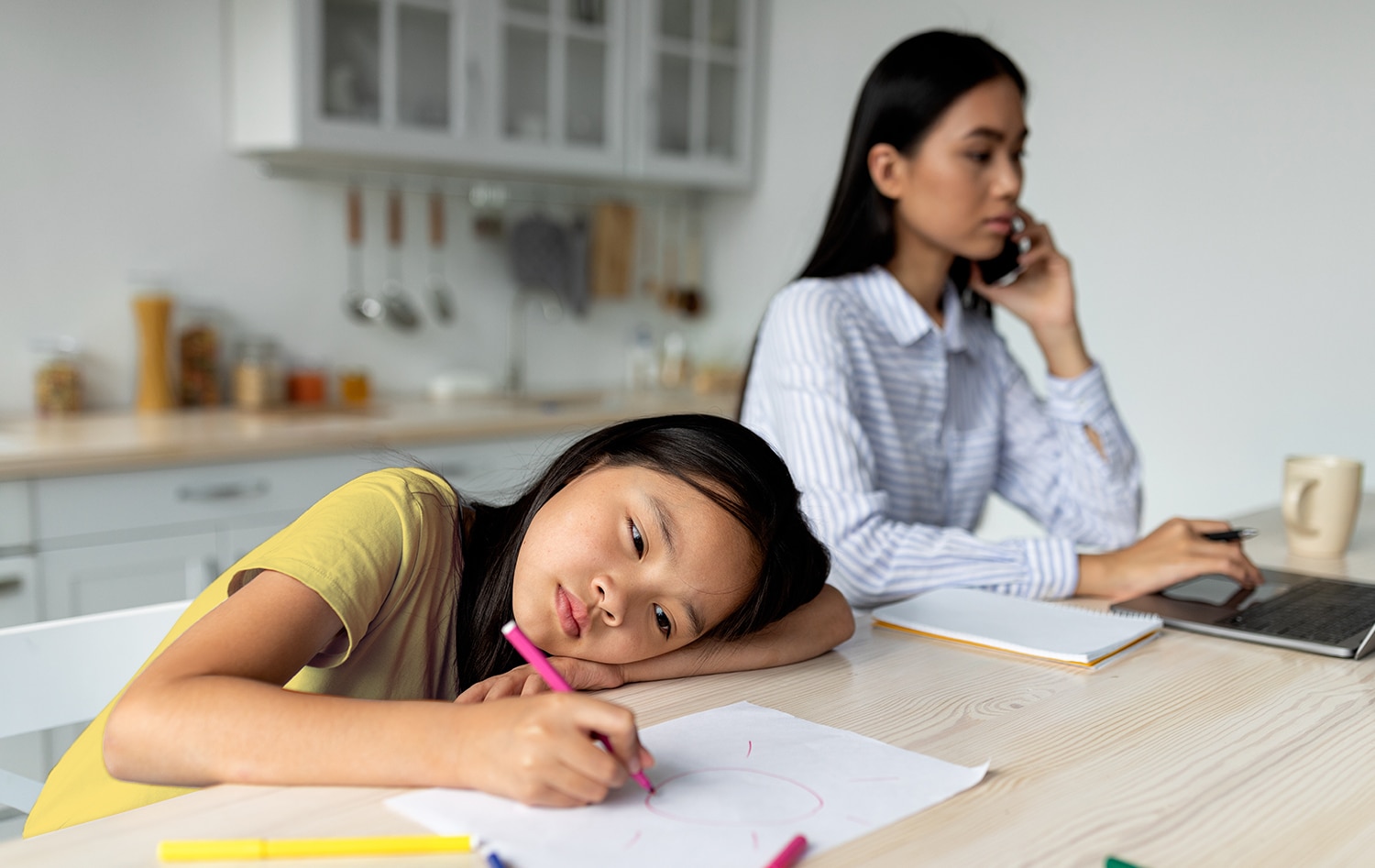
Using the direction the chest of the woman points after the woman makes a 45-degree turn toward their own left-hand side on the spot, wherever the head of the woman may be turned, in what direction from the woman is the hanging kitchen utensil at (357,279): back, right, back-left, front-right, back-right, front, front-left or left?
back-left

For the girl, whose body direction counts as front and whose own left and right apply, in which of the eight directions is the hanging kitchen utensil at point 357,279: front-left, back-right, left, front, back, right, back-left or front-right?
back-left

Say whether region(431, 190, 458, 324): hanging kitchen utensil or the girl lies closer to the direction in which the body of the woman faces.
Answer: the girl

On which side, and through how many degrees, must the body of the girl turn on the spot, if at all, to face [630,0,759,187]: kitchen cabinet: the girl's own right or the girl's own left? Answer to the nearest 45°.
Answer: approximately 135° to the girl's own left

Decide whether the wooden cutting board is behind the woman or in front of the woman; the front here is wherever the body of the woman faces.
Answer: behind
